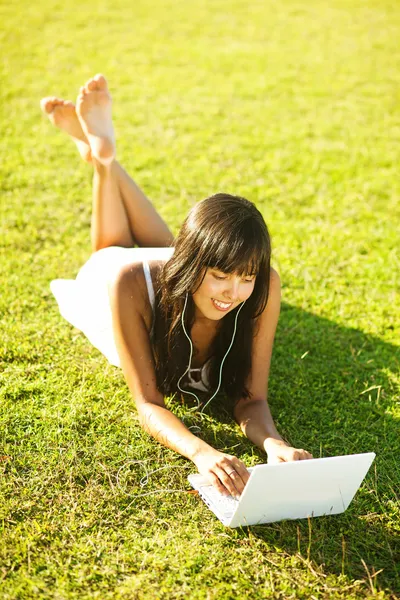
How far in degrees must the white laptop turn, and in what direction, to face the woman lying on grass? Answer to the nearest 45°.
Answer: approximately 45° to its right

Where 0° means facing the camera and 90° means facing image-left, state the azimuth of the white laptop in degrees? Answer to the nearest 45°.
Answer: approximately 135°
